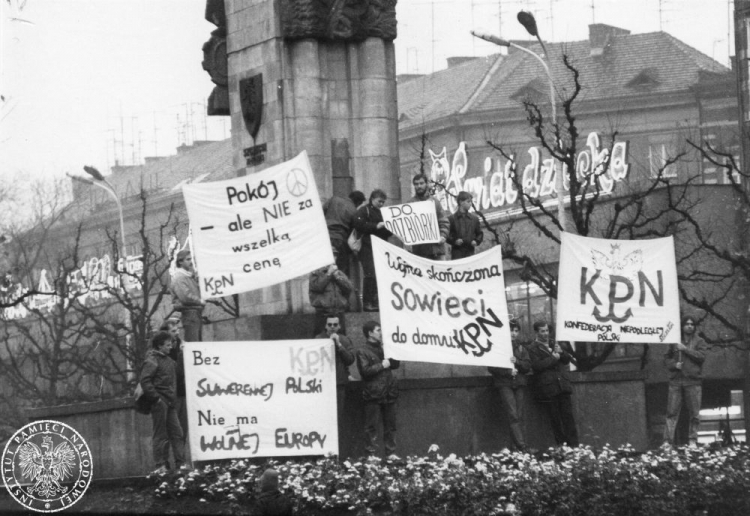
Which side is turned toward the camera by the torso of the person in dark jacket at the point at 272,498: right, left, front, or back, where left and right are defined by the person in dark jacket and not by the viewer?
back

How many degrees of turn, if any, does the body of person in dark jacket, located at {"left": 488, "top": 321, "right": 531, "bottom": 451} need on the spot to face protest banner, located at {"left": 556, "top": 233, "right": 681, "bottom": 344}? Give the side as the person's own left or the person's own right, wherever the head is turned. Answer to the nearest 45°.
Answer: approximately 135° to the person's own left

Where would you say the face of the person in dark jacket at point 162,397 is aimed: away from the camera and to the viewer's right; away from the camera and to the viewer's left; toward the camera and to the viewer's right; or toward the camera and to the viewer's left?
toward the camera and to the viewer's right

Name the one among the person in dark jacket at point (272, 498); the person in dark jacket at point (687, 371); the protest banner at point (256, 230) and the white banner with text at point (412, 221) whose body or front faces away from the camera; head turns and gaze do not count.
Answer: the person in dark jacket at point (272, 498)

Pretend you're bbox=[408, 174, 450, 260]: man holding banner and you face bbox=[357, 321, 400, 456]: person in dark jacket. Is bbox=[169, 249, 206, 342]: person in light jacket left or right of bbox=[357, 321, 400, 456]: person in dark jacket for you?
right

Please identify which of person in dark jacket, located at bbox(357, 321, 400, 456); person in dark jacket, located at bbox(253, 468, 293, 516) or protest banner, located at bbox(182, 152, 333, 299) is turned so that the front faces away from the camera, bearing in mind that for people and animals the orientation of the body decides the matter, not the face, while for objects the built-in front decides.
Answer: person in dark jacket, located at bbox(253, 468, 293, 516)

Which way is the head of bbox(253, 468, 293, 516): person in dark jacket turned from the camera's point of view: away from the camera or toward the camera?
away from the camera

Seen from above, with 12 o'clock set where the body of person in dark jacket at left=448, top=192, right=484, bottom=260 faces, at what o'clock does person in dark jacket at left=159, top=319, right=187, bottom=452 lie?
person in dark jacket at left=159, top=319, right=187, bottom=452 is roughly at 2 o'clock from person in dark jacket at left=448, top=192, right=484, bottom=260.
